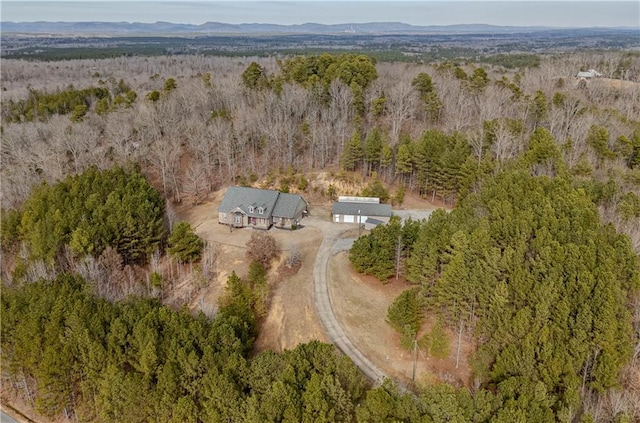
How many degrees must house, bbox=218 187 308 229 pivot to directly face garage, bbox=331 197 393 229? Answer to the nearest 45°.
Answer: approximately 90° to its left

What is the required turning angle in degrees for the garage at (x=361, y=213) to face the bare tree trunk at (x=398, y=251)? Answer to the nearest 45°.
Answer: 0° — it already faces it

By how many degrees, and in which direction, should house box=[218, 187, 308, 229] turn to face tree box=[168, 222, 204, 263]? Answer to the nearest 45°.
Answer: approximately 45° to its right

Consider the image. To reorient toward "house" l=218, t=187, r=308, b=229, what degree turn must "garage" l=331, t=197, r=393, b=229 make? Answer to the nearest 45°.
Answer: approximately 90° to its right

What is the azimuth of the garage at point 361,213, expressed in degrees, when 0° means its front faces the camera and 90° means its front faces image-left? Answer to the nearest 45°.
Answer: approximately 0°

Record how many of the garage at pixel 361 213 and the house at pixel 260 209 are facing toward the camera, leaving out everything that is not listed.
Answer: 2

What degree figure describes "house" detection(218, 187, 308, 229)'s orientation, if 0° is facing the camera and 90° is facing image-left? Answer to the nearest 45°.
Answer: approximately 0°

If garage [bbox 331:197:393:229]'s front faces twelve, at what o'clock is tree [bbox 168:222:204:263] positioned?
The tree is roughly at 2 o'clock from the garage.
